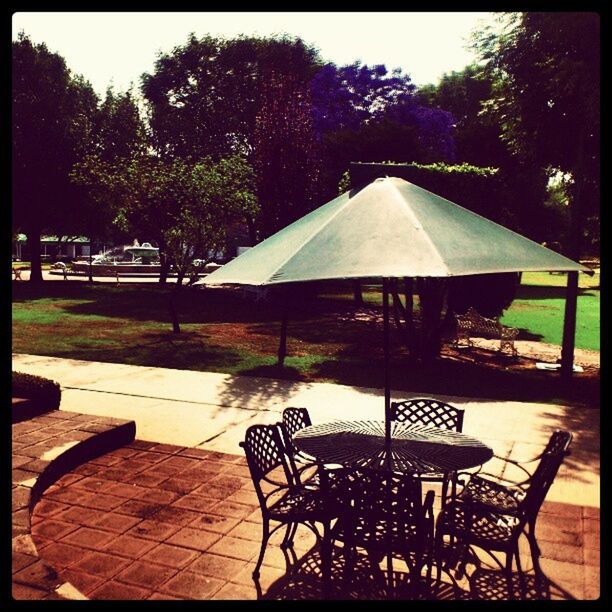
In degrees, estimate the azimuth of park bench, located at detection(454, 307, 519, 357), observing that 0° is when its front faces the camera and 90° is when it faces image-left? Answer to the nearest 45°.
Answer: approximately 45°

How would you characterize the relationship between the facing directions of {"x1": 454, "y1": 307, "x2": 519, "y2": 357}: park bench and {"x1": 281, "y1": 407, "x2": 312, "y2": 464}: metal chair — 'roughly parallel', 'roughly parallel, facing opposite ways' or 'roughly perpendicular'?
roughly perpendicular

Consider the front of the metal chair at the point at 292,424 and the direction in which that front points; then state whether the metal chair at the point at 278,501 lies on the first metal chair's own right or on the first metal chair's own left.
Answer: on the first metal chair's own right

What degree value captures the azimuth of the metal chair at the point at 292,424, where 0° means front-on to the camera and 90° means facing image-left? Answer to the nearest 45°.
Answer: approximately 315°

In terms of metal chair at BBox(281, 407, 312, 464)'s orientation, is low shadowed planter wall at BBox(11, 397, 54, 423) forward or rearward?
rearward

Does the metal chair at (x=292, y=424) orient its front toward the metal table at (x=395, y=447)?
yes

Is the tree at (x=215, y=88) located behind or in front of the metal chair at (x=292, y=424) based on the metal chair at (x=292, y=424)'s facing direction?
behind

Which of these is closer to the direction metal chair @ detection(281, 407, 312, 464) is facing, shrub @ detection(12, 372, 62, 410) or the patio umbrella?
the patio umbrella
